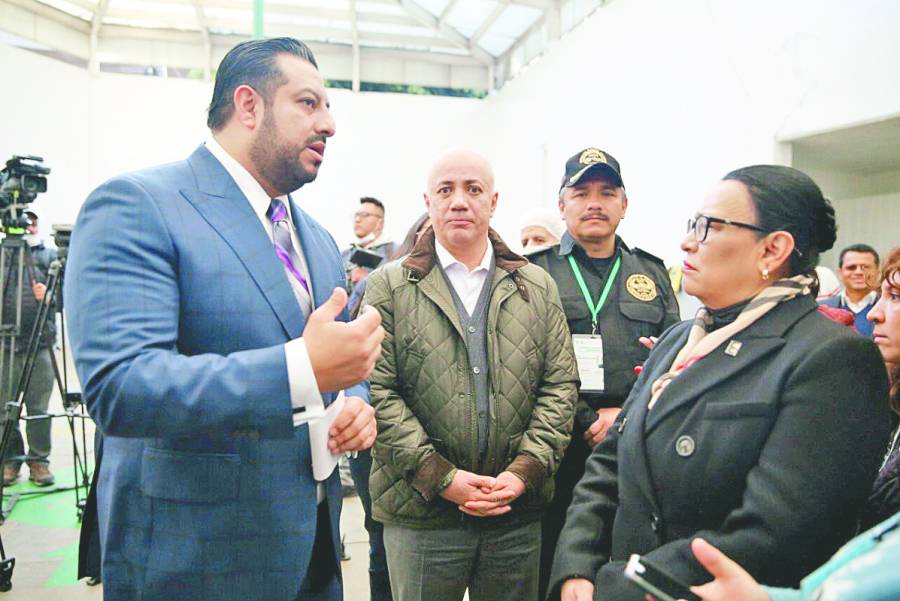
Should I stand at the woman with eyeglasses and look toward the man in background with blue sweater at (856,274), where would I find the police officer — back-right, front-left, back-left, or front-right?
front-left

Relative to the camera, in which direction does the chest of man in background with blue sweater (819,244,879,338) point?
toward the camera

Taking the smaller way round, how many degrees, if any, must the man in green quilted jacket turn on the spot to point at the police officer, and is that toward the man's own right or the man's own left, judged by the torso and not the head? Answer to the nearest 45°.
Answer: approximately 135° to the man's own left

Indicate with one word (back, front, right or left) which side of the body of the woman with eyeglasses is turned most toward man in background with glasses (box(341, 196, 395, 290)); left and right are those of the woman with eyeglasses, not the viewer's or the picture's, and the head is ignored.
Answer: right

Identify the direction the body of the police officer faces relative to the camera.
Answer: toward the camera

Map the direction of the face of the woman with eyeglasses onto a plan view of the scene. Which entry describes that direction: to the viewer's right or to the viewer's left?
to the viewer's left

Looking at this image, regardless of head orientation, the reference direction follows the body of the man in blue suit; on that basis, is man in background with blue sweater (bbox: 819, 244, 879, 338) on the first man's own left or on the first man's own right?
on the first man's own left

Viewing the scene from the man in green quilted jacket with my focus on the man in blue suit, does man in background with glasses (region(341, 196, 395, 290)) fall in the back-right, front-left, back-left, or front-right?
back-right

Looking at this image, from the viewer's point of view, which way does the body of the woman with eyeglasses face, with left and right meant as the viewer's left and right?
facing the viewer and to the left of the viewer

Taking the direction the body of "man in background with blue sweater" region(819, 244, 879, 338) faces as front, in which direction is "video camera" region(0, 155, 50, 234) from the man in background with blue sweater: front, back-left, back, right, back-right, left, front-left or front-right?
front-right

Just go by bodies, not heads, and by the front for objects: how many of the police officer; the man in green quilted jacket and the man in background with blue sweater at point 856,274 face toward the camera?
3

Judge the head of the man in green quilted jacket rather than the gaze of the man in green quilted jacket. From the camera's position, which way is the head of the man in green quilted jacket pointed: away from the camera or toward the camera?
toward the camera

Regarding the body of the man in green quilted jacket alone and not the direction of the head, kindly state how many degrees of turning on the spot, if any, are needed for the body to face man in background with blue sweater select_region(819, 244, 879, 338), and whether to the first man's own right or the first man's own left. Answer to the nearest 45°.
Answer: approximately 135° to the first man's own left

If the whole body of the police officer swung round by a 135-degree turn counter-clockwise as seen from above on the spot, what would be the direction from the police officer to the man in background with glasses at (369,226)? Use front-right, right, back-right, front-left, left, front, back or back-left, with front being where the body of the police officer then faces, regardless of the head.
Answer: left

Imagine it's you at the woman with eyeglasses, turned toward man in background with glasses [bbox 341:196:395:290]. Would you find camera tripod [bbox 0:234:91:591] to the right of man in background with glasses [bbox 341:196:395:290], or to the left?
left

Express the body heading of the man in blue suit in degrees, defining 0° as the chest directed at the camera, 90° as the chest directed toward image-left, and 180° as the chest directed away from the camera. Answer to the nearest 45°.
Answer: approximately 315°

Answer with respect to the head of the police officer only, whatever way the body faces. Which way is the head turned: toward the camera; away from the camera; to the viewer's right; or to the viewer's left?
toward the camera
